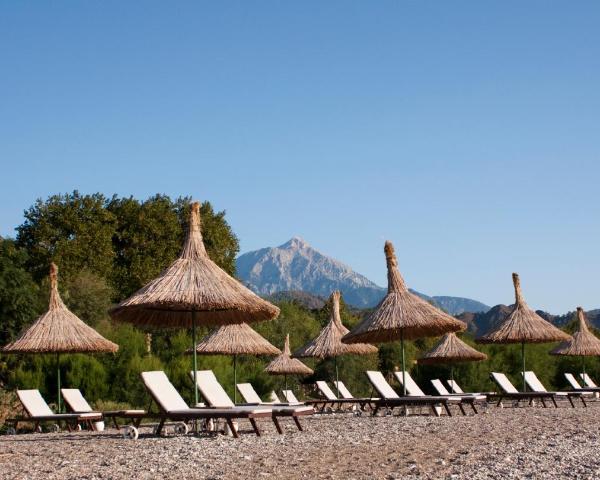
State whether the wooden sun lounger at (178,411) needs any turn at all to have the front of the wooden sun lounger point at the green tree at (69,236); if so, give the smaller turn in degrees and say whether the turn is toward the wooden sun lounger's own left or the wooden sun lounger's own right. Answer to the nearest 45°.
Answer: approximately 135° to the wooden sun lounger's own left

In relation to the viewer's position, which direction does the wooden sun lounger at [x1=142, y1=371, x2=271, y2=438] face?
facing the viewer and to the right of the viewer

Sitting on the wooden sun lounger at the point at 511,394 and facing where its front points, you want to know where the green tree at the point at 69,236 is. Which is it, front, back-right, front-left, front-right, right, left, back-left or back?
back

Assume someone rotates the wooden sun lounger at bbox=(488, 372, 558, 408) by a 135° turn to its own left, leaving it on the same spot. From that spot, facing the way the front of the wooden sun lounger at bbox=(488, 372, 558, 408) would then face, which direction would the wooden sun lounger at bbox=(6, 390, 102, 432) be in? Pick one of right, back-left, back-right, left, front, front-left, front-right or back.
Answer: back-left

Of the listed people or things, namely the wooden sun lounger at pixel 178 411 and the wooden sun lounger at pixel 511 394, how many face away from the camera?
0

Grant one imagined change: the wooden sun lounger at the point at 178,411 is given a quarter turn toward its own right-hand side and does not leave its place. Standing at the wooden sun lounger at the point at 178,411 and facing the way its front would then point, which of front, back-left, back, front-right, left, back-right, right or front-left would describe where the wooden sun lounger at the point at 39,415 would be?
right

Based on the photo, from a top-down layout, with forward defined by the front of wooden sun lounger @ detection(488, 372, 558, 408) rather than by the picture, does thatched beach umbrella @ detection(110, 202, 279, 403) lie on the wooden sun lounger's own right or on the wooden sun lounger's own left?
on the wooden sun lounger's own right

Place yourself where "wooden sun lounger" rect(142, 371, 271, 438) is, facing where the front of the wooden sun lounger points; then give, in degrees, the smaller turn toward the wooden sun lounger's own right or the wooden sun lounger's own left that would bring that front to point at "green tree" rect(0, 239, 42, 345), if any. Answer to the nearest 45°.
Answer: approximately 135° to the wooden sun lounger's own left

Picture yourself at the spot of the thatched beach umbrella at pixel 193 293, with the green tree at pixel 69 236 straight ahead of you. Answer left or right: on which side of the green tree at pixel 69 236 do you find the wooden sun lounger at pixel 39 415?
left

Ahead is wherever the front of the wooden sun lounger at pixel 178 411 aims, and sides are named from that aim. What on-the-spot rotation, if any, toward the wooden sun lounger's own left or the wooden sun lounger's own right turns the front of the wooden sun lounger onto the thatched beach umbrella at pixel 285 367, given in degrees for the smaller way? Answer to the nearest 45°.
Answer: approximately 135° to the wooden sun lounger's own left

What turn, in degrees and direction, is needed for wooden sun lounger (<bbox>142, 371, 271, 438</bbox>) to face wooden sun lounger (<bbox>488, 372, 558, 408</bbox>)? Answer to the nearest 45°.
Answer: approximately 90° to its left
